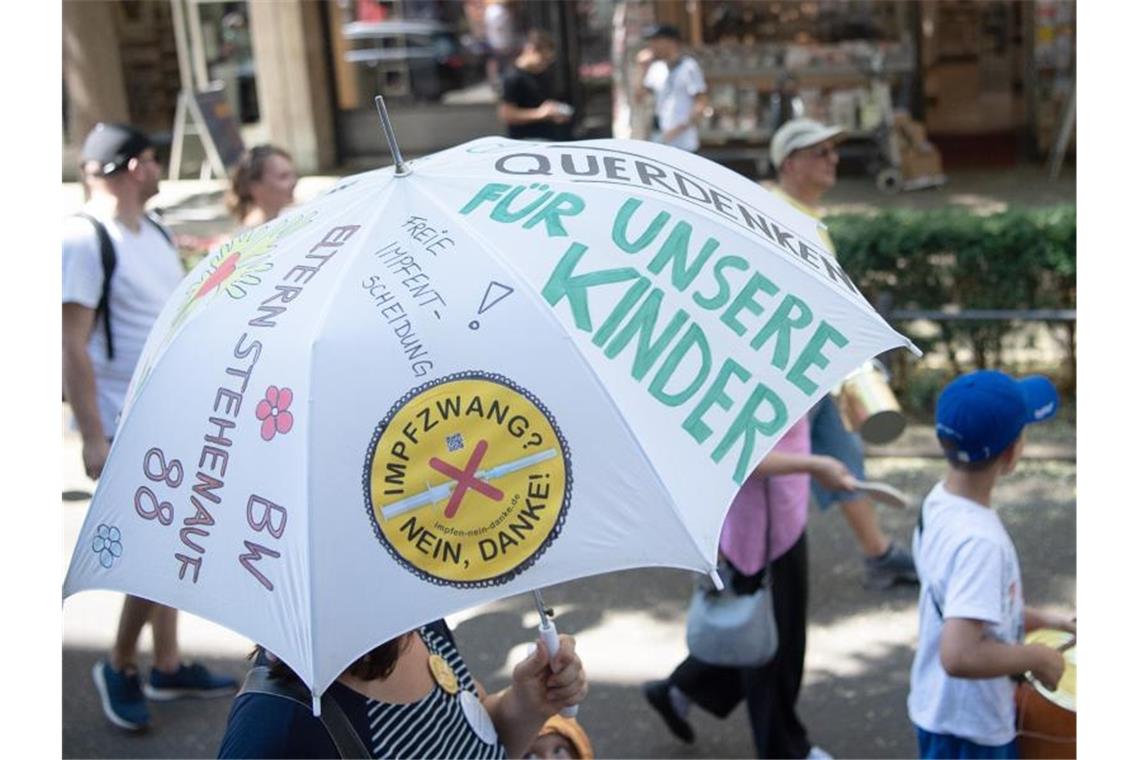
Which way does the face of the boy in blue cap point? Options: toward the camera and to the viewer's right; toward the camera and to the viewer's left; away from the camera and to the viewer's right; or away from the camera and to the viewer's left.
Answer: away from the camera and to the viewer's right

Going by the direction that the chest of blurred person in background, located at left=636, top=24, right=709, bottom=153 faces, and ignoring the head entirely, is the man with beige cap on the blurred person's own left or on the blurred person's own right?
on the blurred person's own left

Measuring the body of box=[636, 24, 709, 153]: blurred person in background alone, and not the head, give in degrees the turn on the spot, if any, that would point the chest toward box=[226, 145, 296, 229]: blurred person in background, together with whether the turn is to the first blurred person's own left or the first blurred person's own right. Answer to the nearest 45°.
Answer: approximately 45° to the first blurred person's own left

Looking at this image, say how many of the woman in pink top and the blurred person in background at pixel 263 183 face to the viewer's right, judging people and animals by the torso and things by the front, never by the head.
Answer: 2

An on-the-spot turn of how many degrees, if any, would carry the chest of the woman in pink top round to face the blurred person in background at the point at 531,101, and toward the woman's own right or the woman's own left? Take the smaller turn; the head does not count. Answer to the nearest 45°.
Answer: approximately 90° to the woman's own left

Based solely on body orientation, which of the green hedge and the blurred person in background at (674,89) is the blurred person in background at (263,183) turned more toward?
the green hedge

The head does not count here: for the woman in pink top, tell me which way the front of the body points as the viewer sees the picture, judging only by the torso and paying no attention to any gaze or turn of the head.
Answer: to the viewer's right

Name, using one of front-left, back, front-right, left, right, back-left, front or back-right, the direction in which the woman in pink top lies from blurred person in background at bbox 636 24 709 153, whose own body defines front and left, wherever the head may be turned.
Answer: front-left

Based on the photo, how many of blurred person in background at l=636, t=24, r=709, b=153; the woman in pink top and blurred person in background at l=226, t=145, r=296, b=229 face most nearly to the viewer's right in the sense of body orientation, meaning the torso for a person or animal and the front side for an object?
2

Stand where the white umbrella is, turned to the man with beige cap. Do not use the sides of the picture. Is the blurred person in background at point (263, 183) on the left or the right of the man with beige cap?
left

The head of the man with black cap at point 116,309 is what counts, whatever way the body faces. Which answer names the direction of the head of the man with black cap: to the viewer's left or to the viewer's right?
to the viewer's right

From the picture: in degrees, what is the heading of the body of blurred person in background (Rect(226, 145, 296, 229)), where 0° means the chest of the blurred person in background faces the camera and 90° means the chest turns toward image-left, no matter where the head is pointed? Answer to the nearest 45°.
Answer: approximately 270°

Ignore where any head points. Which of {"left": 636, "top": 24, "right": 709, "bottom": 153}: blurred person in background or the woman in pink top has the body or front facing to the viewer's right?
the woman in pink top
